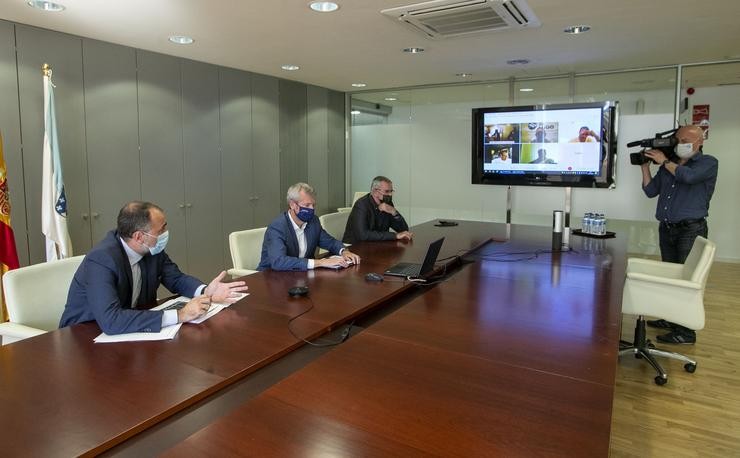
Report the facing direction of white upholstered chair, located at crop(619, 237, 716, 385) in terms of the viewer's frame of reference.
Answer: facing to the left of the viewer

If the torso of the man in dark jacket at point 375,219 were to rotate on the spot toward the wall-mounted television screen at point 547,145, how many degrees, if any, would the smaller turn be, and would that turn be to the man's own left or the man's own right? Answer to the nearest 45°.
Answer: approximately 90° to the man's own left

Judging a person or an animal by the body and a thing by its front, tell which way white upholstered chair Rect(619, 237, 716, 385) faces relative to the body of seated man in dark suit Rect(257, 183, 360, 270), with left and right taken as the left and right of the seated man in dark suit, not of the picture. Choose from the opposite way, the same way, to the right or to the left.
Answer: the opposite way

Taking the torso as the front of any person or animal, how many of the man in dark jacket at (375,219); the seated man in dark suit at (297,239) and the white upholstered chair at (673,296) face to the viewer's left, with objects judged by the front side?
1

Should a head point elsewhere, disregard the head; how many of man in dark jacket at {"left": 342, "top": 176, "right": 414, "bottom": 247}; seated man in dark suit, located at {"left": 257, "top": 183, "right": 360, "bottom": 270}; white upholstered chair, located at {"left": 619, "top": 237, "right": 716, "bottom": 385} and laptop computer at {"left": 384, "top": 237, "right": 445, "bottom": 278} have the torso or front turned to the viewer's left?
2

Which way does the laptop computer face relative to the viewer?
to the viewer's left

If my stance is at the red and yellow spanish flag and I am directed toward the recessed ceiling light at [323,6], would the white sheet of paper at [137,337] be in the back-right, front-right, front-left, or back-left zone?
front-right

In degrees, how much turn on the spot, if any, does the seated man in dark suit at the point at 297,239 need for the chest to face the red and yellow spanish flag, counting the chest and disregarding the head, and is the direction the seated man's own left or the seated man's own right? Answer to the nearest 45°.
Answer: approximately 135° to the seated man's own right

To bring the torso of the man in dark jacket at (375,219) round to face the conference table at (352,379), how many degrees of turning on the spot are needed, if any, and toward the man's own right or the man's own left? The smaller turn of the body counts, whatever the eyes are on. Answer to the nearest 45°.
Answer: approximately 45° to the man's own right

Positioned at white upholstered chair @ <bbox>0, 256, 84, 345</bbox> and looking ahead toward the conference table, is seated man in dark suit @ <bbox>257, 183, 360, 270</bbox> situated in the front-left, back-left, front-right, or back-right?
front-left

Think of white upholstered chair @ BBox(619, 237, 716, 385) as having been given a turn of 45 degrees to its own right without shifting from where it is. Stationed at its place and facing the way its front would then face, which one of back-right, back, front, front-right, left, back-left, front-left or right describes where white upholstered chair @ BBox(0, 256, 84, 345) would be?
left

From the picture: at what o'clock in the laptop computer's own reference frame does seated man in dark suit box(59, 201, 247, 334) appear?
The seated man in dark suit is roughly at 11 o'clock from the laptop computer.

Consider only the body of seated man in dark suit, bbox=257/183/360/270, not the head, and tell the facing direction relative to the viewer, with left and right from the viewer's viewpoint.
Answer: facing the viewer and to the right of the viewer

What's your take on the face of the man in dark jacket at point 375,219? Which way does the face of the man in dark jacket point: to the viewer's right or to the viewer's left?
to the viewer's right
